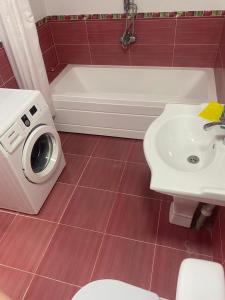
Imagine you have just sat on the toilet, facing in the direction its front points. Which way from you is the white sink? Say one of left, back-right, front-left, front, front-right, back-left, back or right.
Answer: right

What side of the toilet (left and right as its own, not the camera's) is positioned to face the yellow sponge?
right

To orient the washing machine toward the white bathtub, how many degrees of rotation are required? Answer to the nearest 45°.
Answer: approximately 90° to its left

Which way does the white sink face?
to the viewer's left

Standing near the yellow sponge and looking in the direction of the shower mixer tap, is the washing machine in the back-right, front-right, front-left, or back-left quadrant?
front-left

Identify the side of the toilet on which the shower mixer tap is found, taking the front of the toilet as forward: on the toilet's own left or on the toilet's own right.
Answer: on the toilet's own right

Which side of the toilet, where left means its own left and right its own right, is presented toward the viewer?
left

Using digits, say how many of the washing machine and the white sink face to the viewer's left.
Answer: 1

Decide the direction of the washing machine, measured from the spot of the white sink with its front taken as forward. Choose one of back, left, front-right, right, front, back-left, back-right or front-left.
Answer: front

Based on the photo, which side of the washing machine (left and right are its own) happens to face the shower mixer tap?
left

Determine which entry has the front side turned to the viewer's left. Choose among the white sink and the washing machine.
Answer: the white sink

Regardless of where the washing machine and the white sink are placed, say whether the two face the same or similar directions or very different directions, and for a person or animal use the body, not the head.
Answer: very different directions

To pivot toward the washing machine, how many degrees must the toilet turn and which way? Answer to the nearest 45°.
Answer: approximately 45° to its right

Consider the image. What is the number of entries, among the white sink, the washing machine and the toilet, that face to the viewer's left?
2

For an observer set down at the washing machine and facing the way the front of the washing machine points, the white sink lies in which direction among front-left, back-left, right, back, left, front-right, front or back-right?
front

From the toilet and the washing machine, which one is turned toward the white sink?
the washing machine

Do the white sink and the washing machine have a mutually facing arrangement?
yes
